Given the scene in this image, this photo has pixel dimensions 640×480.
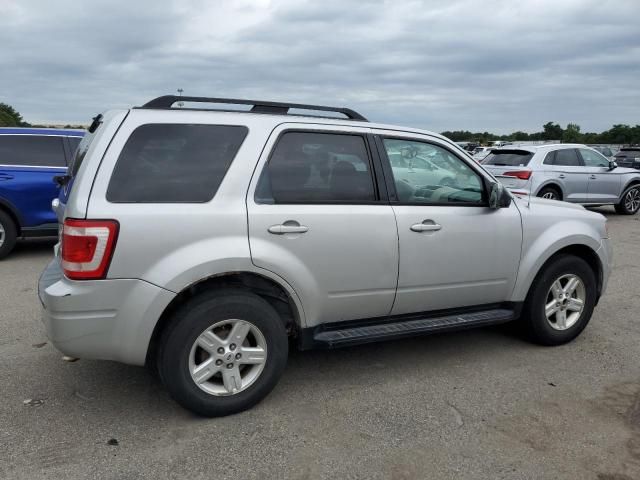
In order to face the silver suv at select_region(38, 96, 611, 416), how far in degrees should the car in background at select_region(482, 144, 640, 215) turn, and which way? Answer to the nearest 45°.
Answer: approximately 135° to its right

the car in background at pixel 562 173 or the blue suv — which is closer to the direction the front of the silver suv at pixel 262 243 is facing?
the car in background

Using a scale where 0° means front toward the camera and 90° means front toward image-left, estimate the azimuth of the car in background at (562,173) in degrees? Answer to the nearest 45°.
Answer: approximately 225°

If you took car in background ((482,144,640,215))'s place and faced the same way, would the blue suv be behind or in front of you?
behind

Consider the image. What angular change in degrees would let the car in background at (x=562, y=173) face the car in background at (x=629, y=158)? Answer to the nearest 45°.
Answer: approximately 45° to its left

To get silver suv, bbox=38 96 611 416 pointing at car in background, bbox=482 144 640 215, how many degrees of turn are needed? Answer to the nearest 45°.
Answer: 0° — it already faces it

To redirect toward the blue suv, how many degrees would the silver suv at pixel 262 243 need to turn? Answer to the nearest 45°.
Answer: approximately 90° to its left

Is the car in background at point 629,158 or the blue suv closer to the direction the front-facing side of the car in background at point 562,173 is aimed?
the car in background

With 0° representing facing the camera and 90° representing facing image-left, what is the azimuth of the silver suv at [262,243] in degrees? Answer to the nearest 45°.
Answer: approximately 225°
